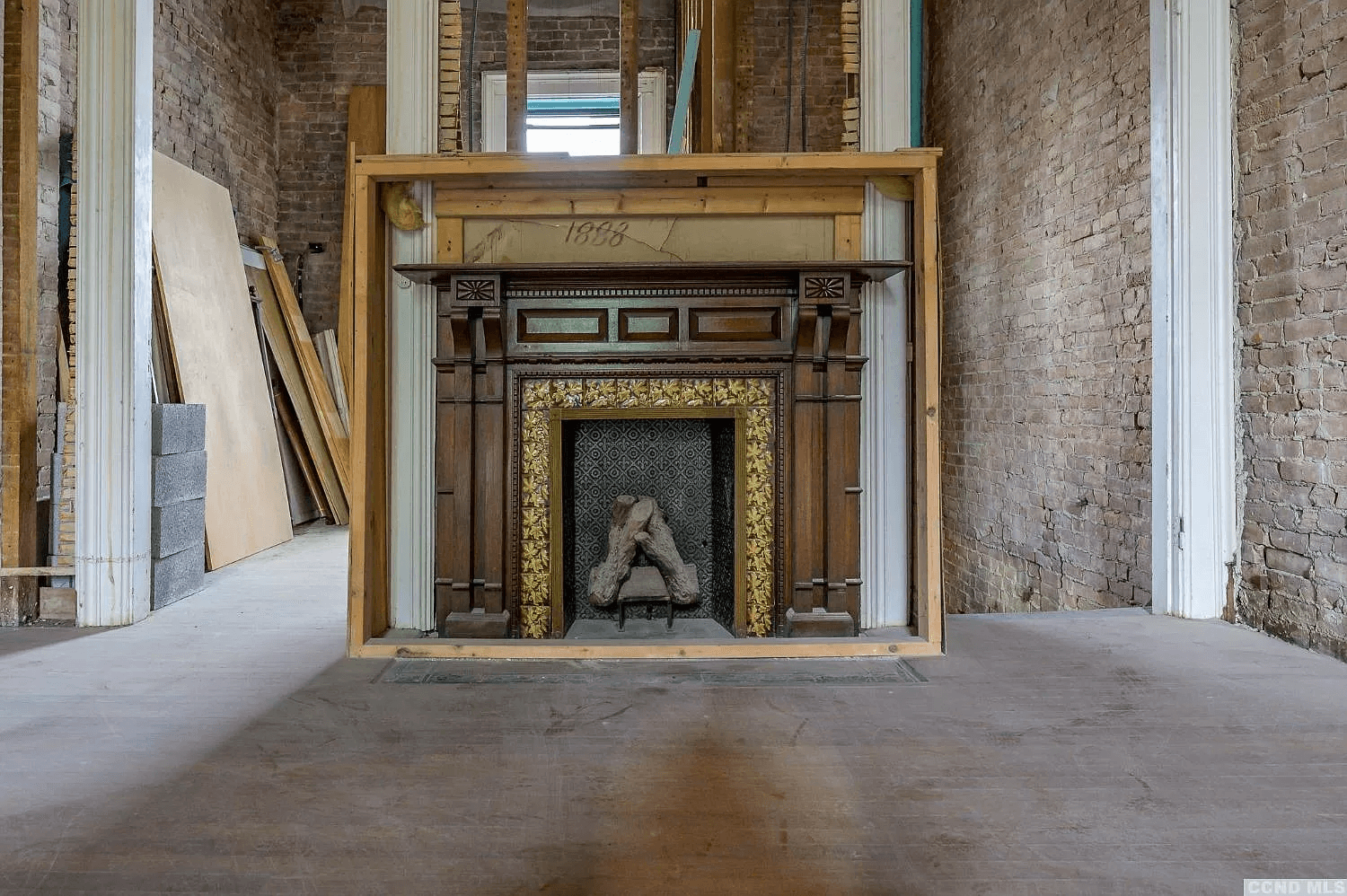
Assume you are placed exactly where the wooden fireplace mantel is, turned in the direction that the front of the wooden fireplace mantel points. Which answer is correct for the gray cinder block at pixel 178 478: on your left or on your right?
on your right

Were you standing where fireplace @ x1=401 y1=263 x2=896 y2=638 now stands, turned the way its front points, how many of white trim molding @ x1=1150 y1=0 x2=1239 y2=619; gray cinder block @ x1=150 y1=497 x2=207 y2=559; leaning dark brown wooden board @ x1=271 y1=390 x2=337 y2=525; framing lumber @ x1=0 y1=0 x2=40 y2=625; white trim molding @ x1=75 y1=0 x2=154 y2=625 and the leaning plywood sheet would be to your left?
1

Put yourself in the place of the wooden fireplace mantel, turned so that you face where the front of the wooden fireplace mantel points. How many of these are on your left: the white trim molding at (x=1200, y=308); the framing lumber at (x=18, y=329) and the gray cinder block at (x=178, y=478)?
1

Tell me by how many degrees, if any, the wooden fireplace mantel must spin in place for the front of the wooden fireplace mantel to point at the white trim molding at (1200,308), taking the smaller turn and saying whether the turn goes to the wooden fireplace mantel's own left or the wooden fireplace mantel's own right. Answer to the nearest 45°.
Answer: approximately 90° to the wooden fireplace mantel's own left

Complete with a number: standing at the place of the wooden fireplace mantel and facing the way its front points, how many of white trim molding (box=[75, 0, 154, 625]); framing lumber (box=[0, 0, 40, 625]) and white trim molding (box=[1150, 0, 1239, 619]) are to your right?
2

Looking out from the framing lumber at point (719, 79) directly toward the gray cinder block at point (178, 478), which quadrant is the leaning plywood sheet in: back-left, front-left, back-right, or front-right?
front-right

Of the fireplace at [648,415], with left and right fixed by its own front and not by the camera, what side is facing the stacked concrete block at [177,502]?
right

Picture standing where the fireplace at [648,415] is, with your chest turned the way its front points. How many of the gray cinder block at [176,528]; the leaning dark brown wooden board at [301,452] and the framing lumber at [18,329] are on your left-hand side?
0

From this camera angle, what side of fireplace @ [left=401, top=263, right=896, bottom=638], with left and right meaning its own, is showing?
front

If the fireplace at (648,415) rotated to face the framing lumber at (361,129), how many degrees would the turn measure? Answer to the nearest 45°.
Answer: approximately 135° to its right

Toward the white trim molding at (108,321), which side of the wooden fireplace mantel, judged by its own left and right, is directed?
right

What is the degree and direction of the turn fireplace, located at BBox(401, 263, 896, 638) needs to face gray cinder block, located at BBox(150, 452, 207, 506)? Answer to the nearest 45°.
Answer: approximately 90° to its right

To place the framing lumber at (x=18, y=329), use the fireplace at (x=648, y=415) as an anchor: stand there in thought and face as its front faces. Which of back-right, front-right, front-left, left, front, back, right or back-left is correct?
right
